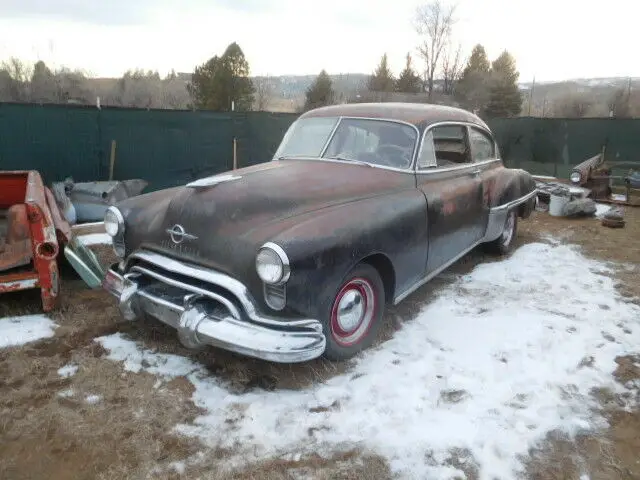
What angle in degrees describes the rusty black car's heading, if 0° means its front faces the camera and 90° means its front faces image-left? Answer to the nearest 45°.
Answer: approximately 45°

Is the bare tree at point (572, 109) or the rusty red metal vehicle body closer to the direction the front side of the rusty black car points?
the rusty red metal vehicle body

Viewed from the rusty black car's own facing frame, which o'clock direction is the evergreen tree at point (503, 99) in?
The evergreen tree is roughly at 5 o'clock from the rusty black car.

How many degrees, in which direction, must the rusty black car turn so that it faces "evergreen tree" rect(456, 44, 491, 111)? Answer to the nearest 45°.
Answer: approximately 135° to its right

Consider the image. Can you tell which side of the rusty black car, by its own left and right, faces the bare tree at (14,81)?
right

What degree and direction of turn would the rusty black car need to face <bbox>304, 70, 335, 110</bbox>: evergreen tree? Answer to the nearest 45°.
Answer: approximately 135° to its right

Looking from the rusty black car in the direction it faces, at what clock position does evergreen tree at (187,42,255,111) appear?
The evergreen tree is roughly at 4 o'clock from the rusty black car.

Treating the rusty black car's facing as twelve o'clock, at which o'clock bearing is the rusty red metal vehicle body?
The rusty red metal vehicle body is roughly at 2 o'clock from the rusty black car.

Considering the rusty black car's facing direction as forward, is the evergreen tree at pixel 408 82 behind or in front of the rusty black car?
behind
